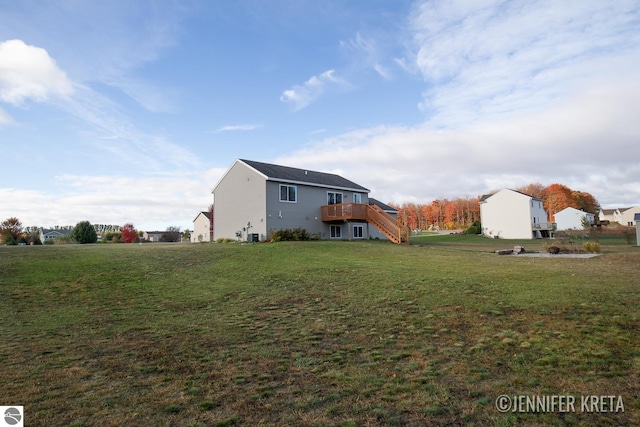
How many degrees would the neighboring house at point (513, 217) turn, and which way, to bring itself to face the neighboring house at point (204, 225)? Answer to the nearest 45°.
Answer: approximately 45° to its left

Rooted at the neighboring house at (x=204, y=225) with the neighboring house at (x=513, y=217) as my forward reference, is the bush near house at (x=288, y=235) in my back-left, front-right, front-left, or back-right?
front-right

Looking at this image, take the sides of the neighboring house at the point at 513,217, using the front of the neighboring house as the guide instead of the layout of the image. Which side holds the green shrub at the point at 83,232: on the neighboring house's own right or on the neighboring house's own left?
on the neighboring house's own left

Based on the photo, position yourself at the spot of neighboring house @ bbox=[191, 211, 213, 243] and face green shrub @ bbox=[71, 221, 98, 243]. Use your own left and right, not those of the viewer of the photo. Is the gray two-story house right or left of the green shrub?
left

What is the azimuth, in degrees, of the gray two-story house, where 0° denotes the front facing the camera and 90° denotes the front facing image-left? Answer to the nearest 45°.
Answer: approximately 135°

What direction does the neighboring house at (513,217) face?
to the viewer's left

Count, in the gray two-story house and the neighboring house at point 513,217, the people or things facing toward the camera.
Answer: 0

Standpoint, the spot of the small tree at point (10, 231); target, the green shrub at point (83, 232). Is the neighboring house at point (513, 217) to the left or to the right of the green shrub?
right

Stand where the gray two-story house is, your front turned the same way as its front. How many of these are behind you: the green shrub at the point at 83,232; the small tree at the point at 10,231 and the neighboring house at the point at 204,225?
0

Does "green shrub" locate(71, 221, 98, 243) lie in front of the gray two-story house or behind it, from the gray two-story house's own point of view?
in front

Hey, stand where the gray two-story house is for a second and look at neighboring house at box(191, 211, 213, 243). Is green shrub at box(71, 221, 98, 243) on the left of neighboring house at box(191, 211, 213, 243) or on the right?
left

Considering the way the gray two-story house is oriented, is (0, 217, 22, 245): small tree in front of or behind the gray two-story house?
in front
